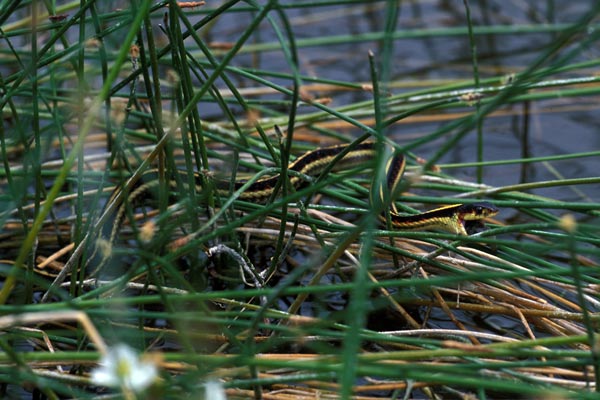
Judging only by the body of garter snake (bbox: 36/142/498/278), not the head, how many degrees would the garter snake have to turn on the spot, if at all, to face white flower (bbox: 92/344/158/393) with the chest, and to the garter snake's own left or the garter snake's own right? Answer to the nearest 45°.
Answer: approximately 90° to the garter snake's own right

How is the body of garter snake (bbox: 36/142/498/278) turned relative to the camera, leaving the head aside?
to the viewer's right
